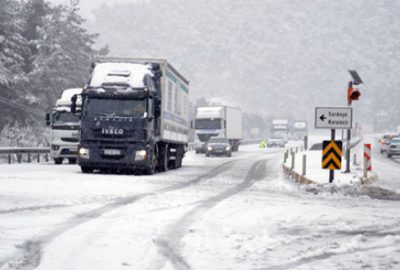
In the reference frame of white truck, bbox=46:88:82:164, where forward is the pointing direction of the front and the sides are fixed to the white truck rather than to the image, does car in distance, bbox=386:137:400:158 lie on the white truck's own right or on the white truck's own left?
on the white truck's own left

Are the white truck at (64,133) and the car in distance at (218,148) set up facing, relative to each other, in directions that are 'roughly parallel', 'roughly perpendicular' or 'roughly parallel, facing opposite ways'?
roughly parallel

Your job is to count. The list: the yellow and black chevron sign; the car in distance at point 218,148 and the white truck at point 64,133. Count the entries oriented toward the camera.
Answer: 3

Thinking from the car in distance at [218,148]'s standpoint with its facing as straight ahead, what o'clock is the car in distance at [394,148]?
the car in distance at [394,148] is roughly at 9 o'clock from the car in distance at [218,148].

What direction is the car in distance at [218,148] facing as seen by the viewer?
toward the camera

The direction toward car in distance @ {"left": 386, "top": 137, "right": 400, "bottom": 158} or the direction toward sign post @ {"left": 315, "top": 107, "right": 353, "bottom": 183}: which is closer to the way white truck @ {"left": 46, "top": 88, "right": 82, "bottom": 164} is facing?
the sign post

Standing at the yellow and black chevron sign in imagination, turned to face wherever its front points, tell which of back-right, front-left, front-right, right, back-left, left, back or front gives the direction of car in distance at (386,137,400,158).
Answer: back

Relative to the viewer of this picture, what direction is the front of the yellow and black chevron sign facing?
facing the viewer

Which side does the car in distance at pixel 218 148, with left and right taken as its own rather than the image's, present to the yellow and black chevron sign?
front

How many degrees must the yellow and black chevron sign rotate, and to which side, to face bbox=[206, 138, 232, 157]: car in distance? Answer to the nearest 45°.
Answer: approximately 180°

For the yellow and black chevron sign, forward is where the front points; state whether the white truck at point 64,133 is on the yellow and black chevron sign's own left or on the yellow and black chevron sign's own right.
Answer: on the yellow and black chevron sign's own right
